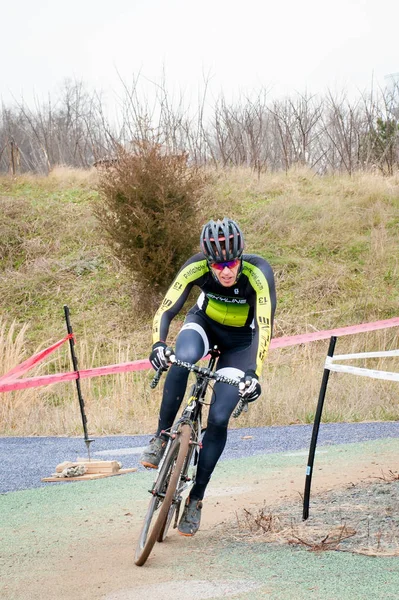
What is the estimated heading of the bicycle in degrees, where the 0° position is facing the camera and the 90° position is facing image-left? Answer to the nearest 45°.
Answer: approximately 0°

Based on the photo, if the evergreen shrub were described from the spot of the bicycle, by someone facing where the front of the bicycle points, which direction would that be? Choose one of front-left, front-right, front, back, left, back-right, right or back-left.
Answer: back

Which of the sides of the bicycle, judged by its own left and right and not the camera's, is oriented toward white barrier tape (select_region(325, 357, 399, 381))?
left
